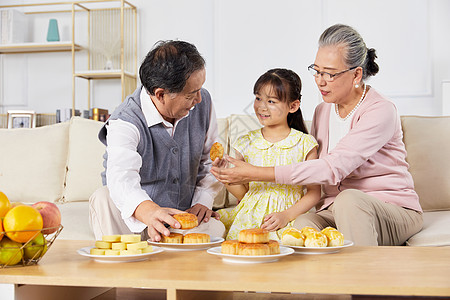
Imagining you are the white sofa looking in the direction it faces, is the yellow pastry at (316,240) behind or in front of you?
in front

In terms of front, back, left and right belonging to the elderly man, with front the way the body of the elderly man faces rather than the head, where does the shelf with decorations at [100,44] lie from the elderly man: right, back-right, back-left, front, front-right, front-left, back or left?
back-left

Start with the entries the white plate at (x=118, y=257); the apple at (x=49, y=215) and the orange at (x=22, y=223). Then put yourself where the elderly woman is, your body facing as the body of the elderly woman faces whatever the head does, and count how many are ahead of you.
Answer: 3

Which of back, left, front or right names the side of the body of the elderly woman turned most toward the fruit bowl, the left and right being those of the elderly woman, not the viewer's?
front

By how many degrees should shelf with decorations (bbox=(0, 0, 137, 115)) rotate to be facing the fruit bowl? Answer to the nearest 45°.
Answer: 0° — it already faces it

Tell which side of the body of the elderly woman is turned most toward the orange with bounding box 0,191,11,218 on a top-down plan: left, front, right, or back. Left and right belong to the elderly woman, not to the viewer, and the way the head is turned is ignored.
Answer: front

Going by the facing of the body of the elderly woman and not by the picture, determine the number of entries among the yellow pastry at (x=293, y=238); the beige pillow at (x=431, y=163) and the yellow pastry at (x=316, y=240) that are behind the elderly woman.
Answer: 1

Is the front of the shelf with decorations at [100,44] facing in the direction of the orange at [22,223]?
yes

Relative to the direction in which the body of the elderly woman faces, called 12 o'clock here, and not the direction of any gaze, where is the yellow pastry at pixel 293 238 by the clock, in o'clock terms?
The yellow pastry is roughly at 11 o'clock from the elderly woman.

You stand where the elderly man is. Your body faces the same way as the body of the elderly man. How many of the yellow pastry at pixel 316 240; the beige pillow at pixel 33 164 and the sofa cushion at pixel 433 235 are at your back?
1

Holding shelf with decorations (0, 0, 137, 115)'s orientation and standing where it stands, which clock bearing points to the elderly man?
The elderly man is roughly at 12 o'clock from the shelf with decorations.

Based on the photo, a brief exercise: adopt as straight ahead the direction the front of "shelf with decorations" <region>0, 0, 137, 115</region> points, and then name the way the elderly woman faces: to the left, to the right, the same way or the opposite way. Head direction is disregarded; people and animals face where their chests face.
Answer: to the right

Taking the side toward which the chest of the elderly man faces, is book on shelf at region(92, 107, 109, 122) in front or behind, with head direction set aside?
behind

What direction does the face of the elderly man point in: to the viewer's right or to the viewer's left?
to the viewer's right

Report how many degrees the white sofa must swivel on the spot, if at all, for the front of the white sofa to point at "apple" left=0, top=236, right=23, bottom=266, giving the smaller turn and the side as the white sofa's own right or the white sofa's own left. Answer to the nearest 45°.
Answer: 0° — it already faces it

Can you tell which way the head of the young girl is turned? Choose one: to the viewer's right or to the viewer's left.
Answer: to the viewer's left
